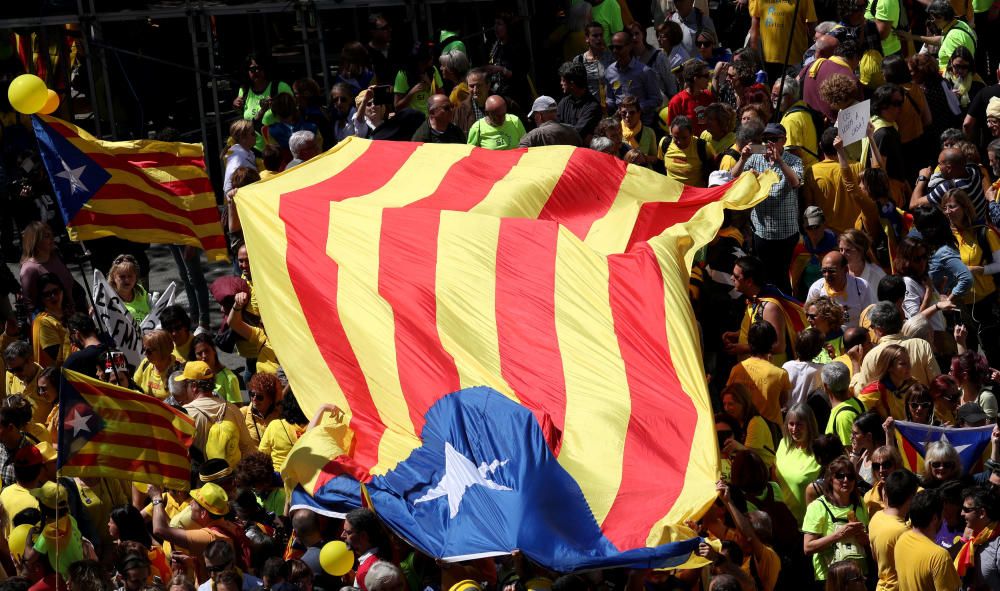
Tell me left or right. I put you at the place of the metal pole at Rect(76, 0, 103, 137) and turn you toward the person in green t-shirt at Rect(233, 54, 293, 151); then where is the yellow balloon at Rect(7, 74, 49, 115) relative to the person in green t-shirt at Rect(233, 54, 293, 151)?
right

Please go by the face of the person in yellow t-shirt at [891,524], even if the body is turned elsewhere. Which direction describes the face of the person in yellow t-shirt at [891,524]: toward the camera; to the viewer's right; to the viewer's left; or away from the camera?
away from the camera

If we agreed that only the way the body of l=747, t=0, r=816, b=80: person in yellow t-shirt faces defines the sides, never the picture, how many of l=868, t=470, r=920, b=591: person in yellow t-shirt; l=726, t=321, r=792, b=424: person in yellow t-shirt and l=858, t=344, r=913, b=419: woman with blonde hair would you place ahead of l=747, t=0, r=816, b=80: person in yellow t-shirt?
3

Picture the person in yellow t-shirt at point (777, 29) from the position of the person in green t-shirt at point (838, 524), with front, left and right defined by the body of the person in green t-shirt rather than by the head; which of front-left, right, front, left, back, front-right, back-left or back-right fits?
back-left

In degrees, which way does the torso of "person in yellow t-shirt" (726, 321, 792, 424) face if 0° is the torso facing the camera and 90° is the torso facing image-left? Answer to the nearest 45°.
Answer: approximately 180°

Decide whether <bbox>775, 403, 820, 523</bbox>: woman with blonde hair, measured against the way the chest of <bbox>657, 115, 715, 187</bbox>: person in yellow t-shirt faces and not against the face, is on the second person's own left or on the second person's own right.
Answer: on the second person's own left

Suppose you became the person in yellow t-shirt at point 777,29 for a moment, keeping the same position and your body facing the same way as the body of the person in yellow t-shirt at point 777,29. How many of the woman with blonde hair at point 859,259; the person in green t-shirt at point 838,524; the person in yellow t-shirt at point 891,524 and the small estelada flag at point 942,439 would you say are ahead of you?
4

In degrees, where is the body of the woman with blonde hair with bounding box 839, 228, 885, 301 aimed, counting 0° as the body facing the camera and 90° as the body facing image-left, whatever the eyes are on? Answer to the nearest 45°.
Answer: approximately 45°

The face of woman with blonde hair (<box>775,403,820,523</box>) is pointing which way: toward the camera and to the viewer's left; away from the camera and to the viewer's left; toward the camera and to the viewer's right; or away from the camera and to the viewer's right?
toward the camera and to the viewer's left

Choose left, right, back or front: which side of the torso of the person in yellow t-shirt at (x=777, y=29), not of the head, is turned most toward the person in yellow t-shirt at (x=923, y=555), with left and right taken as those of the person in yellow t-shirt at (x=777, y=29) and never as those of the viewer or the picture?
front

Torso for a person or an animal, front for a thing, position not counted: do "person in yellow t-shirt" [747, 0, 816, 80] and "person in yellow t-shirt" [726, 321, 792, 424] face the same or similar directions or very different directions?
very different directions

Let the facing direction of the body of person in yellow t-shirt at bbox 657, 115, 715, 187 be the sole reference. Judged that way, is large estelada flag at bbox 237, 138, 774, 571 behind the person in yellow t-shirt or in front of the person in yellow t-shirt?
in front
